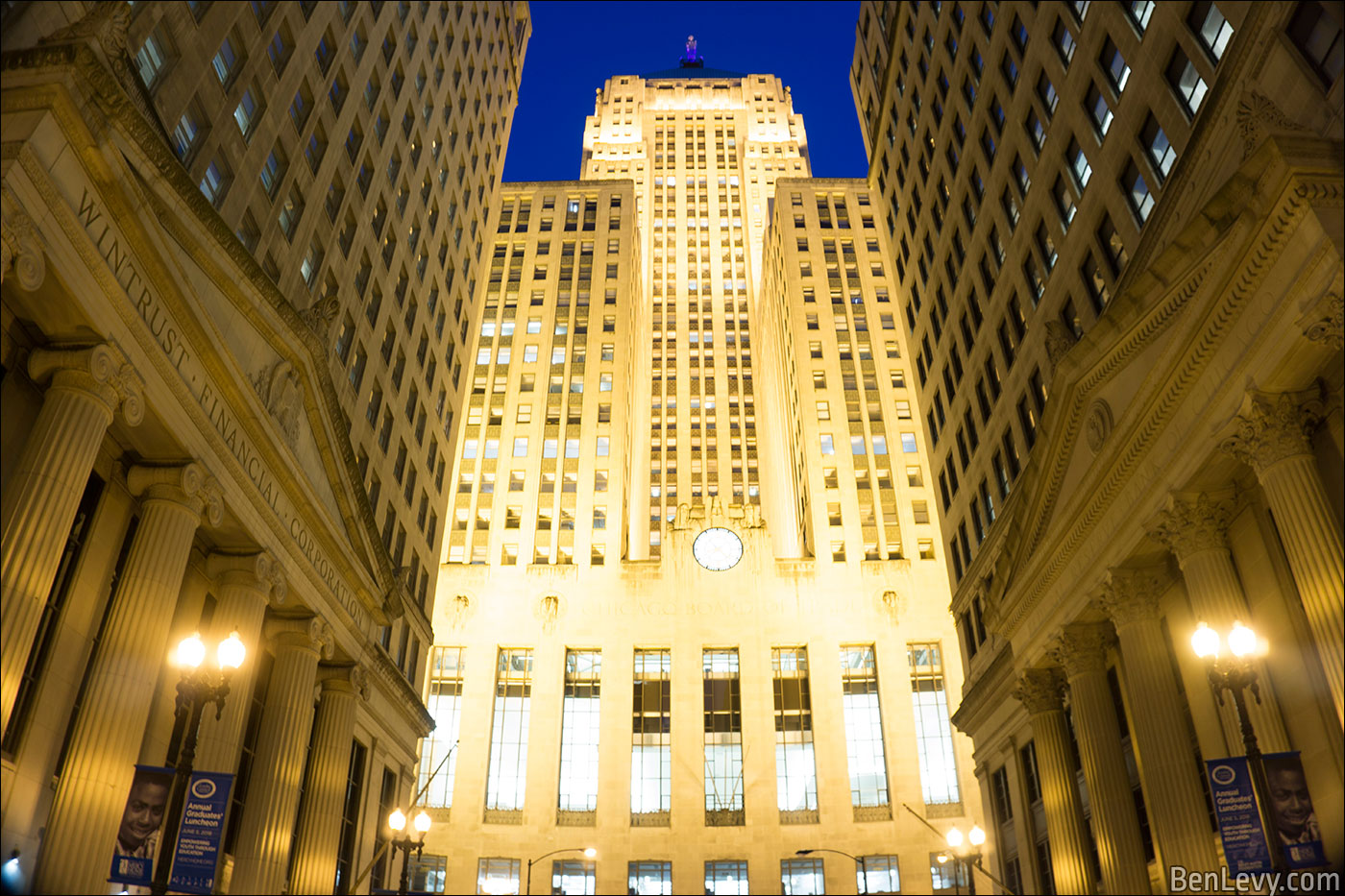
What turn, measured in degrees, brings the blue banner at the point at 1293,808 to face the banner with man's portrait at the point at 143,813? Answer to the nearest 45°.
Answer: approximately 45° to its right

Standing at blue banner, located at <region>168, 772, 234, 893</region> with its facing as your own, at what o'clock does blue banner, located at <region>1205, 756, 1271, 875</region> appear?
blue banner, located at <region>1205, 756, 1271, 875</region> is roughly at 10 o'clock from blue banner, located at <region>168, 772, 234, 893</region>.

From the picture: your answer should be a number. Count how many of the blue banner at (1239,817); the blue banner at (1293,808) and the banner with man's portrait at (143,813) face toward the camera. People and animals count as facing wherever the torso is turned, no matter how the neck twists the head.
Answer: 3

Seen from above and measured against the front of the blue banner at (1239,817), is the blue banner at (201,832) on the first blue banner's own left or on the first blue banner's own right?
on the first blue banner's own right

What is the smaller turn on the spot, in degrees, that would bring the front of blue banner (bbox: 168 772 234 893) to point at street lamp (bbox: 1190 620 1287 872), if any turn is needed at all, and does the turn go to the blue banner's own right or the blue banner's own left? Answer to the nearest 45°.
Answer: approximately 45° to the blue banner's own left

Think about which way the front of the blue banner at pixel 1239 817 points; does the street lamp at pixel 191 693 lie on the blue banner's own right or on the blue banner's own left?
on the blue banner's own right

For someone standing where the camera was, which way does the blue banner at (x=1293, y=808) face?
facing the viewer

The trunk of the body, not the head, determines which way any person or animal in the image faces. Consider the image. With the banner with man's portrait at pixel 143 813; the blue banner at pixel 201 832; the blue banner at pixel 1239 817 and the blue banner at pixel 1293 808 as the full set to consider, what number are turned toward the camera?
4

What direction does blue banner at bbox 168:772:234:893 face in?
toward the camera

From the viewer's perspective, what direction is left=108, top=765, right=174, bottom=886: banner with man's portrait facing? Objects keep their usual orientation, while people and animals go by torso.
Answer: toward the camera
